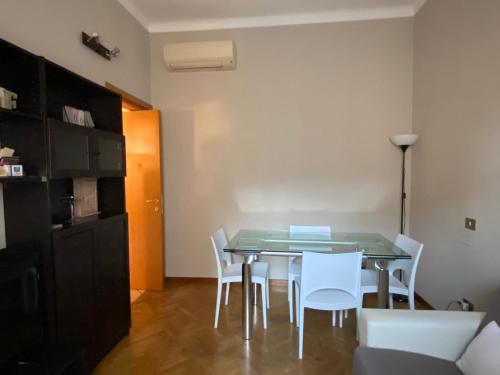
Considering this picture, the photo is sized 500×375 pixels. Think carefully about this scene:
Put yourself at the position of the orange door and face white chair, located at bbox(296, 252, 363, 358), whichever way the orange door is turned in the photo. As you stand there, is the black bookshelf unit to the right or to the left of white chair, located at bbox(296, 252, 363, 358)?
right

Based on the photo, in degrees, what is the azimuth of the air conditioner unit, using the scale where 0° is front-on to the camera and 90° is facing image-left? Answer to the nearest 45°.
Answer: approximately 0°

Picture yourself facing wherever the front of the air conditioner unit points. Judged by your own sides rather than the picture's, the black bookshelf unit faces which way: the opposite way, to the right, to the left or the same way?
to the left

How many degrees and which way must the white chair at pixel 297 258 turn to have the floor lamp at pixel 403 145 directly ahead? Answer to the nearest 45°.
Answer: approximately 135° to its left

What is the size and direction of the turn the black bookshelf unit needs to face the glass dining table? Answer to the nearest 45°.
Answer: approximately 45° to its left

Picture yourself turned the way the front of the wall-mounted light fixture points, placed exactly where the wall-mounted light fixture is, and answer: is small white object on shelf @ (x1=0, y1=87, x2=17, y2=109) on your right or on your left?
on your right

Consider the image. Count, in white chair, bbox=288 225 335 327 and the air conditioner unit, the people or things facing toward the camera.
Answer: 2

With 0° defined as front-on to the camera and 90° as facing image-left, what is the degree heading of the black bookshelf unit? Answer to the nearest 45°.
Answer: approximately 315°

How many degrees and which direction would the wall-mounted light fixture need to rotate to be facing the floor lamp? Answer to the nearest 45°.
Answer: approximately 45° to its left

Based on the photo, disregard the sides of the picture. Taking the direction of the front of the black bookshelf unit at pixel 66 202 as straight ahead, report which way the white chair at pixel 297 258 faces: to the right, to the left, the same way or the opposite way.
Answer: to the right

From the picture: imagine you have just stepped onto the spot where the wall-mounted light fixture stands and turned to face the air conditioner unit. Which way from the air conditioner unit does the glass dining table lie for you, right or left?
right
